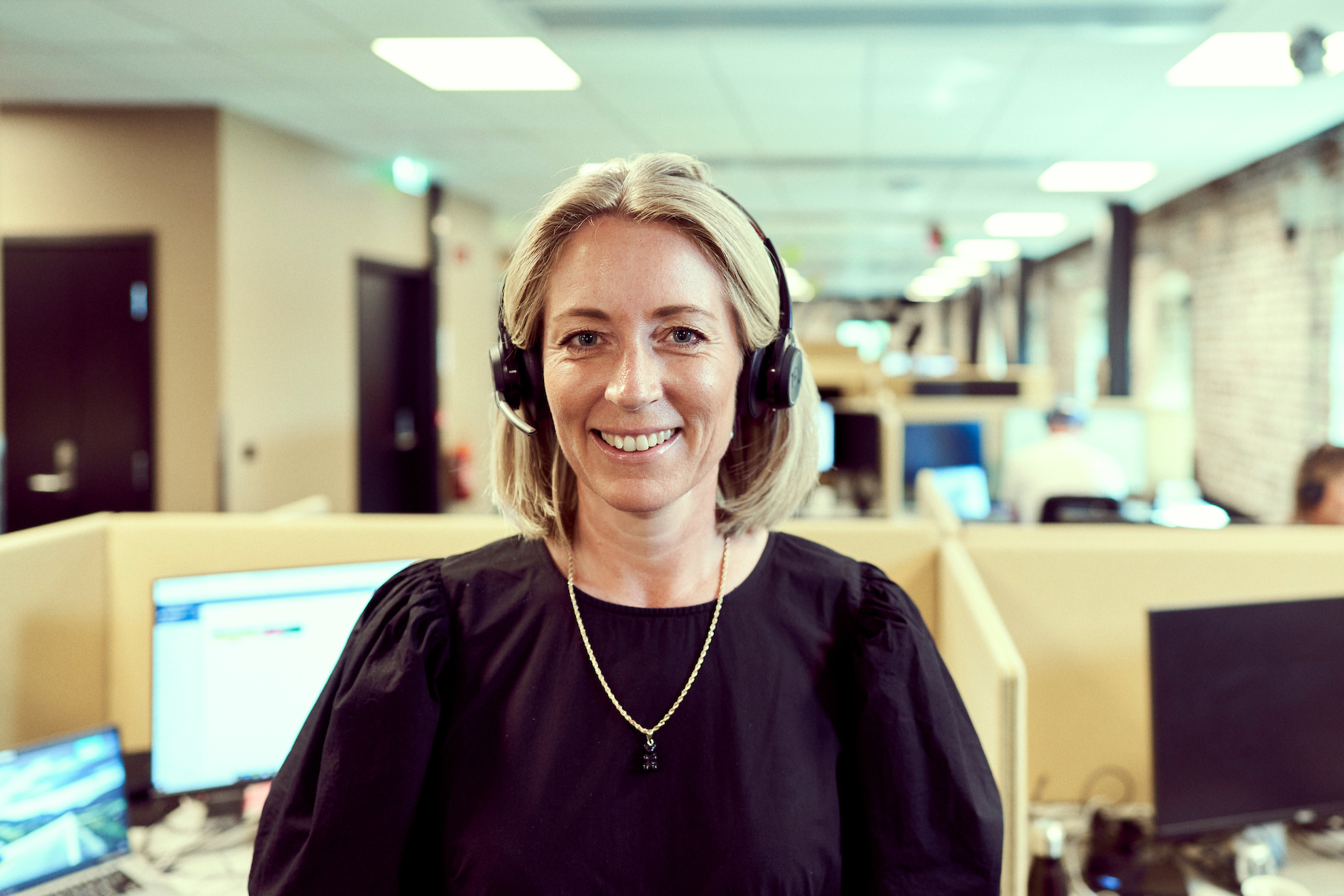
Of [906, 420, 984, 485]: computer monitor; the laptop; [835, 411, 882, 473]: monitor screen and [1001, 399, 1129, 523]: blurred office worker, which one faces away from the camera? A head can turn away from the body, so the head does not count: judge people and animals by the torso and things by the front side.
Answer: the blurred office worker

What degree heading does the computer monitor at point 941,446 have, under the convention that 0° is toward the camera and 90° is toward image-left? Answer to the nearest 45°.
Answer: approximately 0°

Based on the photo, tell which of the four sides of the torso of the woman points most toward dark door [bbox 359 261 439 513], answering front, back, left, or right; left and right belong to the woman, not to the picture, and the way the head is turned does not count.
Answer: back

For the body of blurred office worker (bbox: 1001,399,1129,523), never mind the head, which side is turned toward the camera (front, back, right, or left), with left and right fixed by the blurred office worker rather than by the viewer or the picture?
back

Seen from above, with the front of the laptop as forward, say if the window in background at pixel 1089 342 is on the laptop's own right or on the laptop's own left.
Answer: on the laptop's own left

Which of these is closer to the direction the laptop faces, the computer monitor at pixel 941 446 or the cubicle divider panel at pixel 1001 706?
the cubicle divider panel

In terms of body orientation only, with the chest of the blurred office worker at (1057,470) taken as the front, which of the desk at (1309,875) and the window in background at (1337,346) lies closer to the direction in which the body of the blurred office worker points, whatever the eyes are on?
the window in background

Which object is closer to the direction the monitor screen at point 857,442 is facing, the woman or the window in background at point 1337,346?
the woman

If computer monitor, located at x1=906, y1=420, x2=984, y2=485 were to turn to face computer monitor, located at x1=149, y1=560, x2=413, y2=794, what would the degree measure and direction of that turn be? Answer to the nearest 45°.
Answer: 0° — it already faces it

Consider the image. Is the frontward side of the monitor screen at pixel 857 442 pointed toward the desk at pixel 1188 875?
yes
